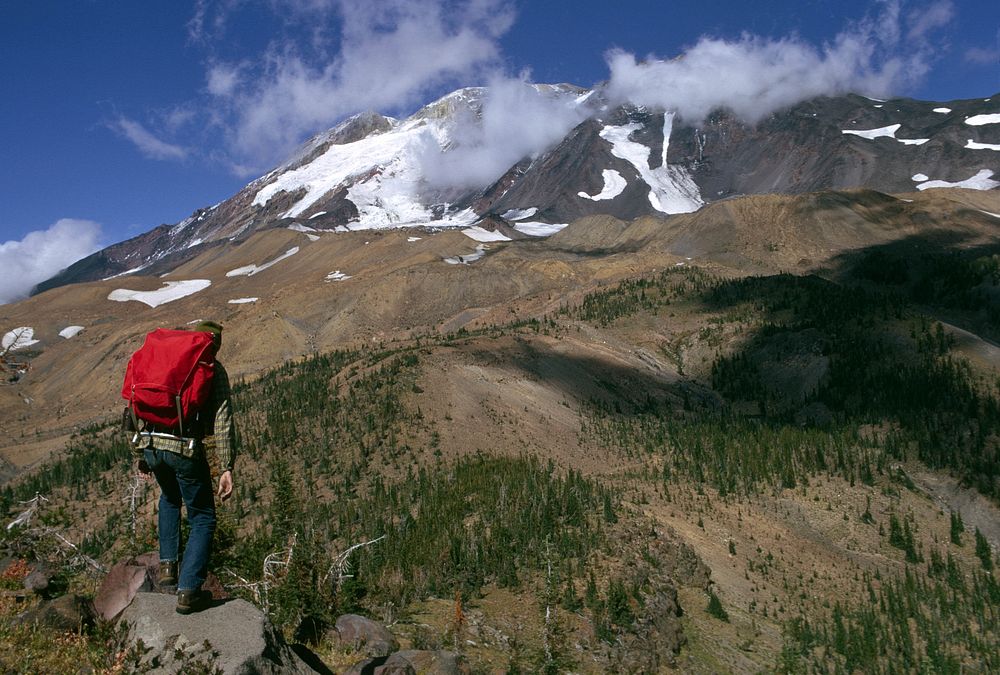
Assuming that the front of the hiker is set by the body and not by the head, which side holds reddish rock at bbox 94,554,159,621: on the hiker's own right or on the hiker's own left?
on the hiker's own left

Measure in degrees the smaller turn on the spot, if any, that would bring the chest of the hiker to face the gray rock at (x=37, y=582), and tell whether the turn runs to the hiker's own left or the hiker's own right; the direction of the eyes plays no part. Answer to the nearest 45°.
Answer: approximately 90° to the hiker's own left

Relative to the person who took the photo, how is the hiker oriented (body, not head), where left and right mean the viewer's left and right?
facing away from the viewer and to the right of the viewer
